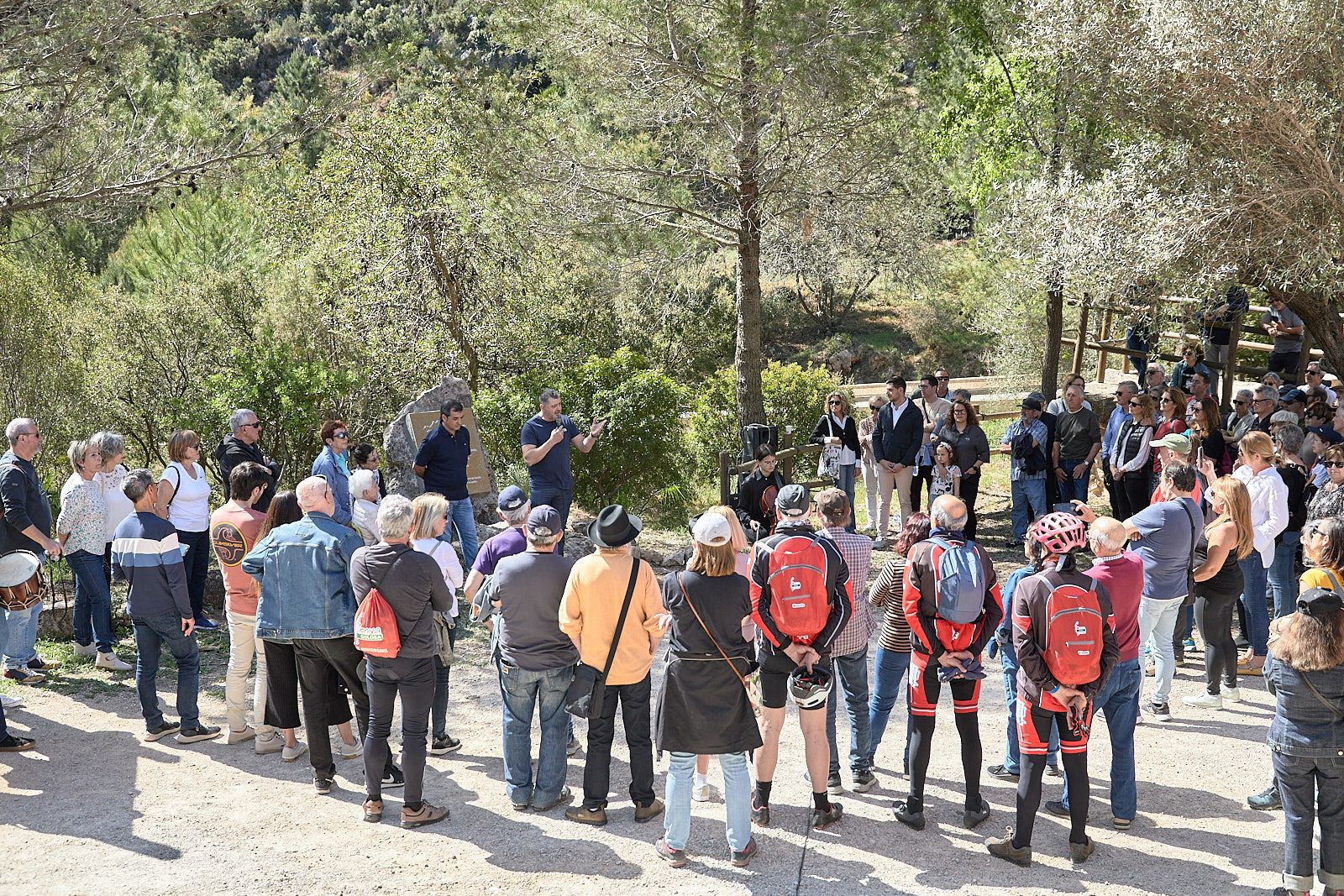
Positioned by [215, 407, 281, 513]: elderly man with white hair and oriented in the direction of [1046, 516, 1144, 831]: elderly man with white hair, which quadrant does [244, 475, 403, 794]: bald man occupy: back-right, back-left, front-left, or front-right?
front-right

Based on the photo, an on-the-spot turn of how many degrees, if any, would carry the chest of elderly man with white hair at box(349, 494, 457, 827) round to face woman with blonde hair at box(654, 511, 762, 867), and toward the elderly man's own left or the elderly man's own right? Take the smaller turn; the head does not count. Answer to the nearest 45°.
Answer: approximately 90° to the elderly man's own right

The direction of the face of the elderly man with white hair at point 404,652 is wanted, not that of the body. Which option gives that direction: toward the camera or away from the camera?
away from the camera

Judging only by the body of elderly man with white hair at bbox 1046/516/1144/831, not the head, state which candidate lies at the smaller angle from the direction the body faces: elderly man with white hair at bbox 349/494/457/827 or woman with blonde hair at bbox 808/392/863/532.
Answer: the woman with blonde hair

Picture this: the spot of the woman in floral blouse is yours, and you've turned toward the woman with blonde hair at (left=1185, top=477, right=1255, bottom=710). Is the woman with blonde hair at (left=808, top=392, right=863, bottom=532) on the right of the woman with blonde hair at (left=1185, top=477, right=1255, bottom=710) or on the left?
left

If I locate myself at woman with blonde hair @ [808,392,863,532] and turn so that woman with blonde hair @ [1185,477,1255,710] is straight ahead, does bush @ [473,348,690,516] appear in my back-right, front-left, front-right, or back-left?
back-right

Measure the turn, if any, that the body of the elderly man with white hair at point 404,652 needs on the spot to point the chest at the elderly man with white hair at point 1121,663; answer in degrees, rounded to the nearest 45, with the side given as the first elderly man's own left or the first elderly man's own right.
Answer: approximately 45° to the first elderly man's own right

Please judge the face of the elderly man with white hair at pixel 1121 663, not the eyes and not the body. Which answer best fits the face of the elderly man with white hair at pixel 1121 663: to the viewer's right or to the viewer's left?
to the viewer's left

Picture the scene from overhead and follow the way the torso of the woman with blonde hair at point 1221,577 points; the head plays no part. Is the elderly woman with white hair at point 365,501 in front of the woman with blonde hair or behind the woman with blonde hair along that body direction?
in front

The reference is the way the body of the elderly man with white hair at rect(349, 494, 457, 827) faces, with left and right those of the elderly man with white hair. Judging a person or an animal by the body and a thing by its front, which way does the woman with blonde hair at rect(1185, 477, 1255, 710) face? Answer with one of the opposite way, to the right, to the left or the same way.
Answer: to the left

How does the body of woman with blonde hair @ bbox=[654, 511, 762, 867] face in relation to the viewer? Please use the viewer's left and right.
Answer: facing away from the viewer

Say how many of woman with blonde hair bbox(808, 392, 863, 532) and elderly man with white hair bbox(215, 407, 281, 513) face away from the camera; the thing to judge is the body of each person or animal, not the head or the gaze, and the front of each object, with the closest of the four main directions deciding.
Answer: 0

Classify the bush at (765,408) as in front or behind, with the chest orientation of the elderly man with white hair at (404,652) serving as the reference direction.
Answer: in front

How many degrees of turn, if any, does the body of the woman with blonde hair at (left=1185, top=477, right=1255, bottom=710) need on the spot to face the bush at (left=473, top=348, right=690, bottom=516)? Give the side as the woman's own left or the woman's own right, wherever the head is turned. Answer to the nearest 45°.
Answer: approximately 45° to the woman's own right

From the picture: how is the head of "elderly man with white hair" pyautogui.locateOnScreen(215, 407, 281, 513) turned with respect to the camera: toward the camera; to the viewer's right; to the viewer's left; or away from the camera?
to the viewer's right
